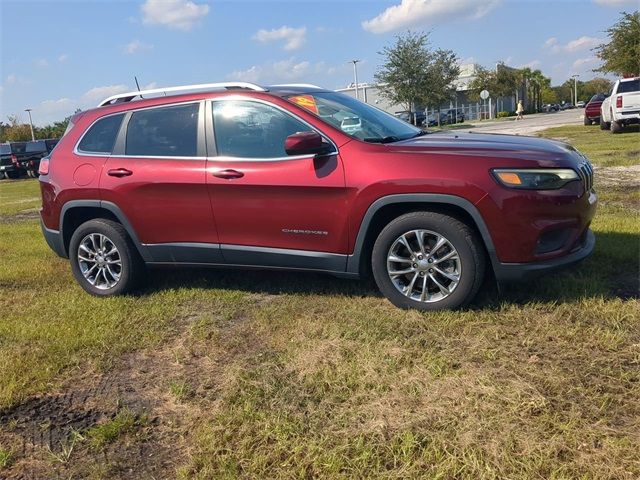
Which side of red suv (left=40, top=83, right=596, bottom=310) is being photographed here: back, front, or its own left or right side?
right

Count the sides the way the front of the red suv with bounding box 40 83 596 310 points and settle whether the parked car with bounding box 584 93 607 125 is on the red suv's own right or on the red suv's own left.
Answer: on the red suv's own left

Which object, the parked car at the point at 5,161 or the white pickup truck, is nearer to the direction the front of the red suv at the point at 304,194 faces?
the white pickup truck

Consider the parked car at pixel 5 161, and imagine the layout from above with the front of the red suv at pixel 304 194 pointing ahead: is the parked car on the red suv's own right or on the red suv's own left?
on the red suv's own left

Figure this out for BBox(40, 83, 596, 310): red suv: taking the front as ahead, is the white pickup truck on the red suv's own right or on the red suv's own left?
on the red suv's own left
